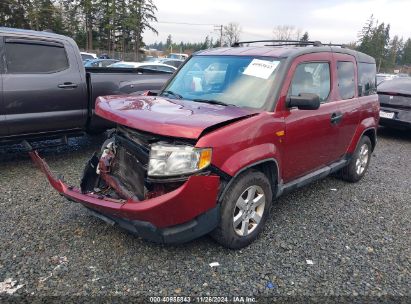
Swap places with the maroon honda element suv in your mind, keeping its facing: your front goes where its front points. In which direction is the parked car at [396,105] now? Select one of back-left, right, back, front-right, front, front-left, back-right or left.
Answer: back

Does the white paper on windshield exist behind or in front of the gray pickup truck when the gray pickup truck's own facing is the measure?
behind

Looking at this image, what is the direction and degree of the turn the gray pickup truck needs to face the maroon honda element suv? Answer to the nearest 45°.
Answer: approximately 135° to its left

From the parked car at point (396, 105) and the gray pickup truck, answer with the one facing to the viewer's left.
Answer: the gray pickup truck

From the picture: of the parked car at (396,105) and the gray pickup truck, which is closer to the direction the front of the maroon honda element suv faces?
the gray pickup truck

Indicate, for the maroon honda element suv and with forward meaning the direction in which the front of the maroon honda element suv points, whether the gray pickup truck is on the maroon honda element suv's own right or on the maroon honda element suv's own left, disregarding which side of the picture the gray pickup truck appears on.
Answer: on the maroon honda element suv's own right

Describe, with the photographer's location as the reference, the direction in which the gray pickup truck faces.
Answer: facing to the left of the viewer

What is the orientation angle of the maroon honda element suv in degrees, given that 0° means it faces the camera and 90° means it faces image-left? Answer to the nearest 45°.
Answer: approximately 45°

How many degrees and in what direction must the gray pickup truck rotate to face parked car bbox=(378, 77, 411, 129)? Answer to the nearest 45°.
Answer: approximately 180°

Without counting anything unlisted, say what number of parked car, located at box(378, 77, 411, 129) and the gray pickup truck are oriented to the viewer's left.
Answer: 1
